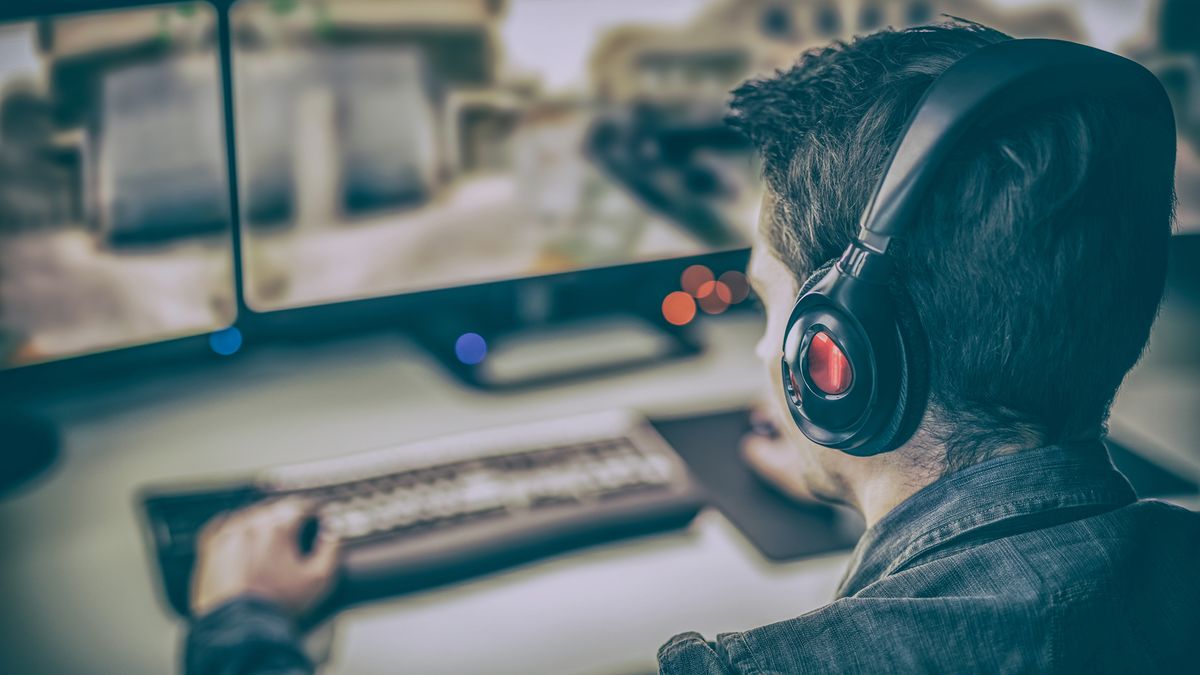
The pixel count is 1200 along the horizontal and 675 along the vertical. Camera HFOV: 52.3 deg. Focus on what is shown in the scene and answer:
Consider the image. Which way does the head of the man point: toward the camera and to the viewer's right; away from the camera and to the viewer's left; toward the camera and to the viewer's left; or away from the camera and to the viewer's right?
away from the camera and to the viewer's left

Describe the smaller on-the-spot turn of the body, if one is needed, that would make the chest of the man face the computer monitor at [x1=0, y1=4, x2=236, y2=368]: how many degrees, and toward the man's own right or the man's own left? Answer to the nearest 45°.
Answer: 0° — they already face it

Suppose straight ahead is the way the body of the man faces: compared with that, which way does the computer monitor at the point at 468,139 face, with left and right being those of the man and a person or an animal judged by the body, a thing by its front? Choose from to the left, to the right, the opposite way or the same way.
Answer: the opposite way

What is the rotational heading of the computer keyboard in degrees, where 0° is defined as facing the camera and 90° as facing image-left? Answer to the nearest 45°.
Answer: approximately 315°

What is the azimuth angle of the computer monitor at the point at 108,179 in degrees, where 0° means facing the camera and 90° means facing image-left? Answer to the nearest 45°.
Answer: approximately 315°

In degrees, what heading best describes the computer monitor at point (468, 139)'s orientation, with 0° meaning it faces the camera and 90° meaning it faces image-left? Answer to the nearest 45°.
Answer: approximately 315°

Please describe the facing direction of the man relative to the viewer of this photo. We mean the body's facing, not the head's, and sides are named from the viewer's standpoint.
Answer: facing away from the viewer and to the left of the viewer
